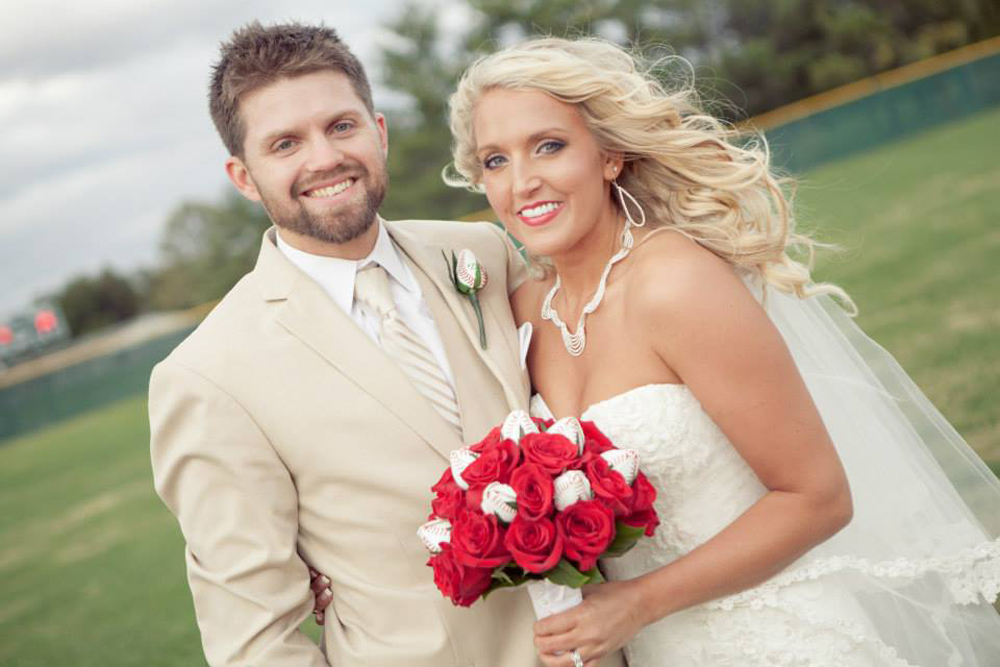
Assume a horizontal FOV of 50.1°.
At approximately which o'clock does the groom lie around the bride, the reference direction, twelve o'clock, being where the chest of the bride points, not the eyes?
The groom is roughly at 1 o'clock from the bride.

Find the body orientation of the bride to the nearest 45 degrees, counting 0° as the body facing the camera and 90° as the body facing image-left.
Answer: approximately 45°
